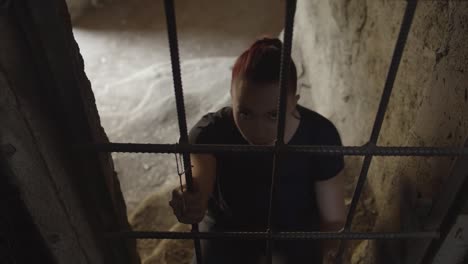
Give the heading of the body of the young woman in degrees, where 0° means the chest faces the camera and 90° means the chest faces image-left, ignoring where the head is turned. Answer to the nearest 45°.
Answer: approximately 0°
